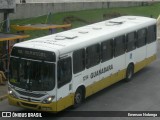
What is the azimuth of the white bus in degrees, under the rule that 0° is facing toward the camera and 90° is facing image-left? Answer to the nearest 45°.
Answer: approximately 45°
